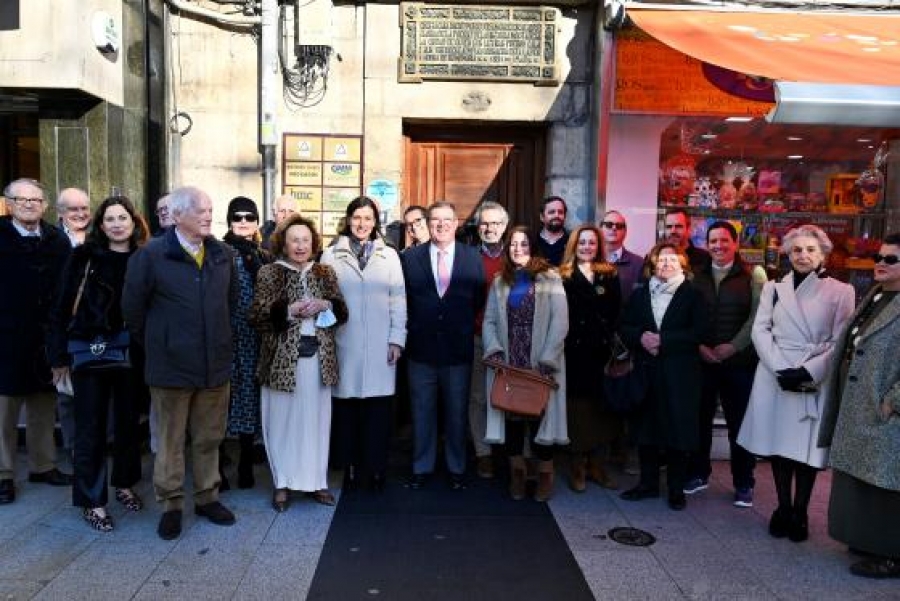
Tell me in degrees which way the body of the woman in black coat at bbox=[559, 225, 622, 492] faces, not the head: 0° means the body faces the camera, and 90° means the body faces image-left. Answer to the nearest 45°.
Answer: approximately 0°

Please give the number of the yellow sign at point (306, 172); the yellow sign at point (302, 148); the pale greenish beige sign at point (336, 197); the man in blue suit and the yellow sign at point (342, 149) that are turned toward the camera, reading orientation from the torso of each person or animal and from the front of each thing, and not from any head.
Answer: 5

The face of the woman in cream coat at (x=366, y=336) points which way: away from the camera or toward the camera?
toward the camera

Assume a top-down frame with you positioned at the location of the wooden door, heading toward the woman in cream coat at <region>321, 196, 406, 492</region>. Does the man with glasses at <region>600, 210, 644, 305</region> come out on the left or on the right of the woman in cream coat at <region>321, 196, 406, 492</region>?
left

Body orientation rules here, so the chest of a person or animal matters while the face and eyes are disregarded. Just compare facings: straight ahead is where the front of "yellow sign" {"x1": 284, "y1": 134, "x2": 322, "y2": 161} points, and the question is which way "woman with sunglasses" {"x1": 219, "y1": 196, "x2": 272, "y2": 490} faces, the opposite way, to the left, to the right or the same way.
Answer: the same way

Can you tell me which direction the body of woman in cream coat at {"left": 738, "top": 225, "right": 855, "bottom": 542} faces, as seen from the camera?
toward the camera

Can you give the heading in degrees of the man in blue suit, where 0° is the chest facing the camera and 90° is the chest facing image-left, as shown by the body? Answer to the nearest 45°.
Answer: approximately 0°

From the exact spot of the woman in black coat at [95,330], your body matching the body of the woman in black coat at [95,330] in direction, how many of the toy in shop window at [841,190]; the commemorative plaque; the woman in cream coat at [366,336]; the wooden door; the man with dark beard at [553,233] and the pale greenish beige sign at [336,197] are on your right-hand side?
0

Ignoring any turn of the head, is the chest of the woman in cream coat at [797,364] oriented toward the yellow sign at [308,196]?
no

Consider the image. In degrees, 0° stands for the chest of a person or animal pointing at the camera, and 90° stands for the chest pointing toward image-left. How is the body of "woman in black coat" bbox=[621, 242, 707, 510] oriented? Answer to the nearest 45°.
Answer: approximately 45°

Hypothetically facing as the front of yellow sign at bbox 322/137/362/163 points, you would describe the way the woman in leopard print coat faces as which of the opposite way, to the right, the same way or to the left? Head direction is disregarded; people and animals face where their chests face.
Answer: the same way

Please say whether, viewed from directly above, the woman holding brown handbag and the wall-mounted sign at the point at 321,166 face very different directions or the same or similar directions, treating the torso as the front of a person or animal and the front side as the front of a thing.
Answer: same or similar directions

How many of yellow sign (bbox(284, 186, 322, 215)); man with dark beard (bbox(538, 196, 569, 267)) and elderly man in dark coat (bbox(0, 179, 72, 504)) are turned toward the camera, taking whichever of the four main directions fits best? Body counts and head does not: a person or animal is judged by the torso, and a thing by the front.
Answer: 3

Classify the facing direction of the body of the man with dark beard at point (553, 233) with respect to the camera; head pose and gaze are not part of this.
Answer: toward the camera

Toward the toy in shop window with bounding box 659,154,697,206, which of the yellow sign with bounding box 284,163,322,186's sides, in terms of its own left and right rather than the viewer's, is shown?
left

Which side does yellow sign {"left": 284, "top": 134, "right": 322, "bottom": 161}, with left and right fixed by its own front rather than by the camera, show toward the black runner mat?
front

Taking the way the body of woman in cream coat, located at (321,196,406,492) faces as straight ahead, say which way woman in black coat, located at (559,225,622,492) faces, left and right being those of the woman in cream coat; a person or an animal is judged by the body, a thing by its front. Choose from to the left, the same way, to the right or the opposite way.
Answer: the same way

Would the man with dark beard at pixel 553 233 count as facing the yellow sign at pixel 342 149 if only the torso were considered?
no

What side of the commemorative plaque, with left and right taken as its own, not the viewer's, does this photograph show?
front
